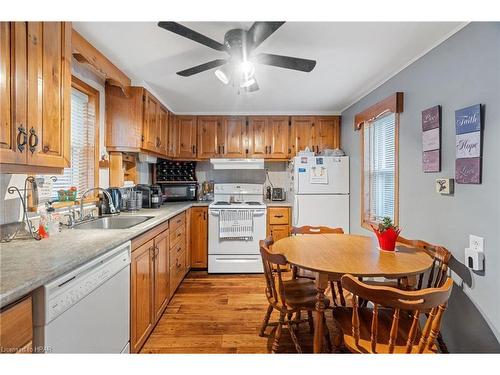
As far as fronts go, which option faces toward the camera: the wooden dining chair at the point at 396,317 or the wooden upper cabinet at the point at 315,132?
the wooden upper cabinet

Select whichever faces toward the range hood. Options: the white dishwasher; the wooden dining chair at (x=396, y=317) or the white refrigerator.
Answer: the wooden dining chair

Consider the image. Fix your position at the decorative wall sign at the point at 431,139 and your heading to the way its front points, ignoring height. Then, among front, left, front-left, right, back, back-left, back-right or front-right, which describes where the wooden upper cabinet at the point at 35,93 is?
front

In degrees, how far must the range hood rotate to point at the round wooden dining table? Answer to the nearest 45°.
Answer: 0° — it already faces it

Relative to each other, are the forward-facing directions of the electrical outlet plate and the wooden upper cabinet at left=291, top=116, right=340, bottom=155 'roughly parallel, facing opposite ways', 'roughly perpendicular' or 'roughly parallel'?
roughly perpendicular

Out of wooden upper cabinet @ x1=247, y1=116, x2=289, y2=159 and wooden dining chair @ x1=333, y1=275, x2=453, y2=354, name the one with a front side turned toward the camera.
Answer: the wooden upper cabinet

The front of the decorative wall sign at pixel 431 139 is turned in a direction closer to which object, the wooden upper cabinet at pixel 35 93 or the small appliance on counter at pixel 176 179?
the wooden upper cabinet

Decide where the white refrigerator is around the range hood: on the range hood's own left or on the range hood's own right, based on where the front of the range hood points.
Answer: on the range hood's own left

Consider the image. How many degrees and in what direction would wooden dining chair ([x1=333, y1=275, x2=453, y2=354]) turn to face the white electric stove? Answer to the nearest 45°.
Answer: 0° — it already faces it

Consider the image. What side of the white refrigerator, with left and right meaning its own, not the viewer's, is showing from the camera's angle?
front

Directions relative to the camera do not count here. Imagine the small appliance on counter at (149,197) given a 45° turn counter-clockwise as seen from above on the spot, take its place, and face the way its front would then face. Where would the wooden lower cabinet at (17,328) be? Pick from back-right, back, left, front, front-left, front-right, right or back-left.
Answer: right

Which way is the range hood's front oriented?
toward the camera

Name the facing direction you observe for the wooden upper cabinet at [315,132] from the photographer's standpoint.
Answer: facing the viewer

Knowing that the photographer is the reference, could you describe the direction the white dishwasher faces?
facing the viewer and to the right of the viewer

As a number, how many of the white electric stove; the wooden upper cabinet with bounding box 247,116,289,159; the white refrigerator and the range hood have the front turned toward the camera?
4

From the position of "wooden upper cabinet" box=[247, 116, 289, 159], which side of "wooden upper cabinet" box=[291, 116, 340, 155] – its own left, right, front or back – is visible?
right

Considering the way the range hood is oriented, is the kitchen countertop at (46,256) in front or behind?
in front
